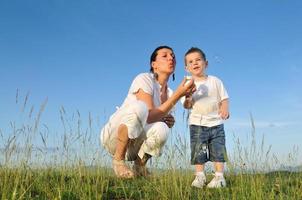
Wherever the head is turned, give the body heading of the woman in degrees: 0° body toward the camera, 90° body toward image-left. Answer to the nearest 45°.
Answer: approximately 315°

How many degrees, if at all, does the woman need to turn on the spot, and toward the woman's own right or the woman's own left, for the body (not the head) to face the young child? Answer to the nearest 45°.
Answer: approximately 45° to the woman's own left
